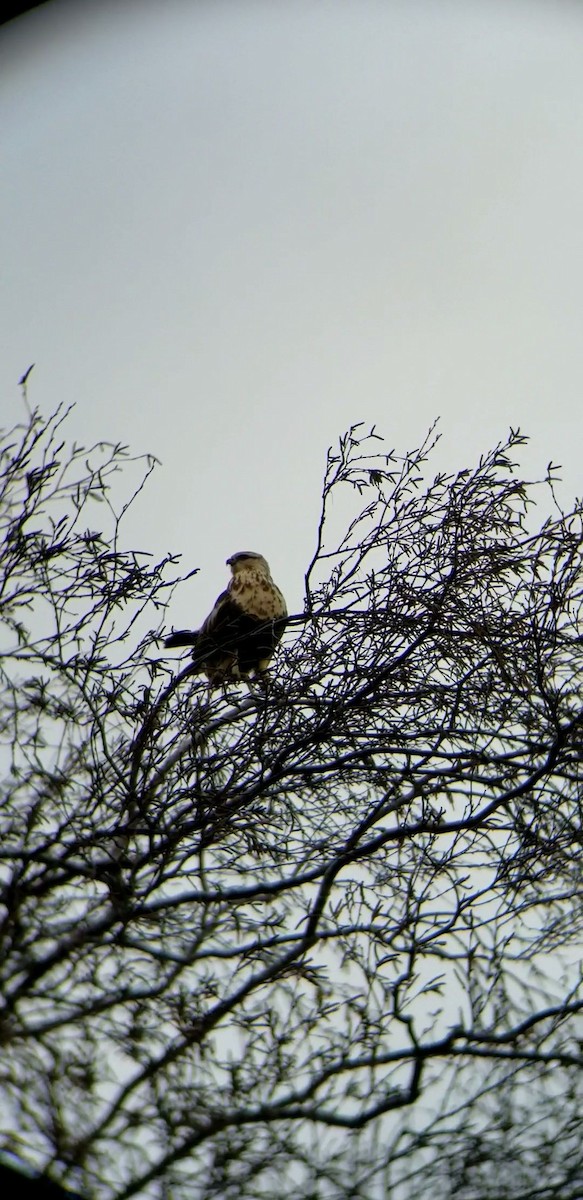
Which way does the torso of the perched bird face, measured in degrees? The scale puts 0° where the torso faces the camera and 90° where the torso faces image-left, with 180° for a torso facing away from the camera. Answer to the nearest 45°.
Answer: approximately 315°
